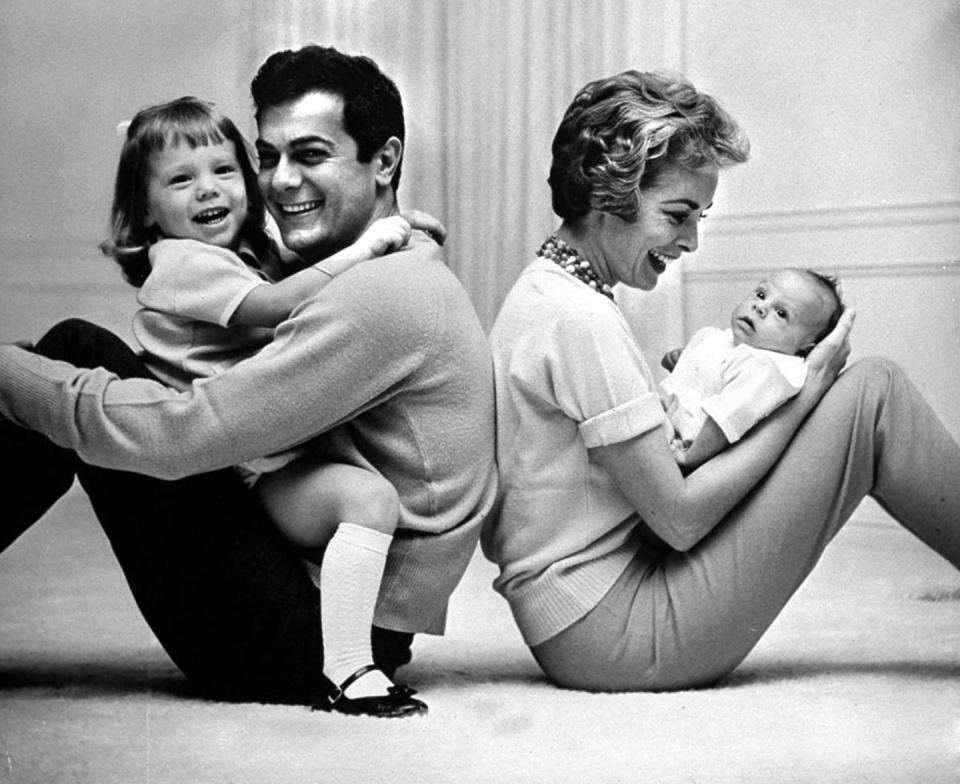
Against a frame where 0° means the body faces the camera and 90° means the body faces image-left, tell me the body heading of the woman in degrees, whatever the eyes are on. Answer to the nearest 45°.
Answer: approximately 270°

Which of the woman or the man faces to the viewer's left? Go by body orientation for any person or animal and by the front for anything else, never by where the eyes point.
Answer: the man

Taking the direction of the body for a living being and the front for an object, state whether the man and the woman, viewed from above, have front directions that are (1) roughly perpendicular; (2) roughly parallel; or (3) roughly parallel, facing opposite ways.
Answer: roughly parallel, facing opposite ways

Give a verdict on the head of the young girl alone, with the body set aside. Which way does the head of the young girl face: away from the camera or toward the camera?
toward the camera

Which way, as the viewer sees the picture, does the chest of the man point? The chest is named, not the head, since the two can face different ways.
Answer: to the viewer's left

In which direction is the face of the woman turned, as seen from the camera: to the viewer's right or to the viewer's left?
to the viewer's right

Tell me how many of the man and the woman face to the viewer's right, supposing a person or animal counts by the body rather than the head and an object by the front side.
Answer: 1
